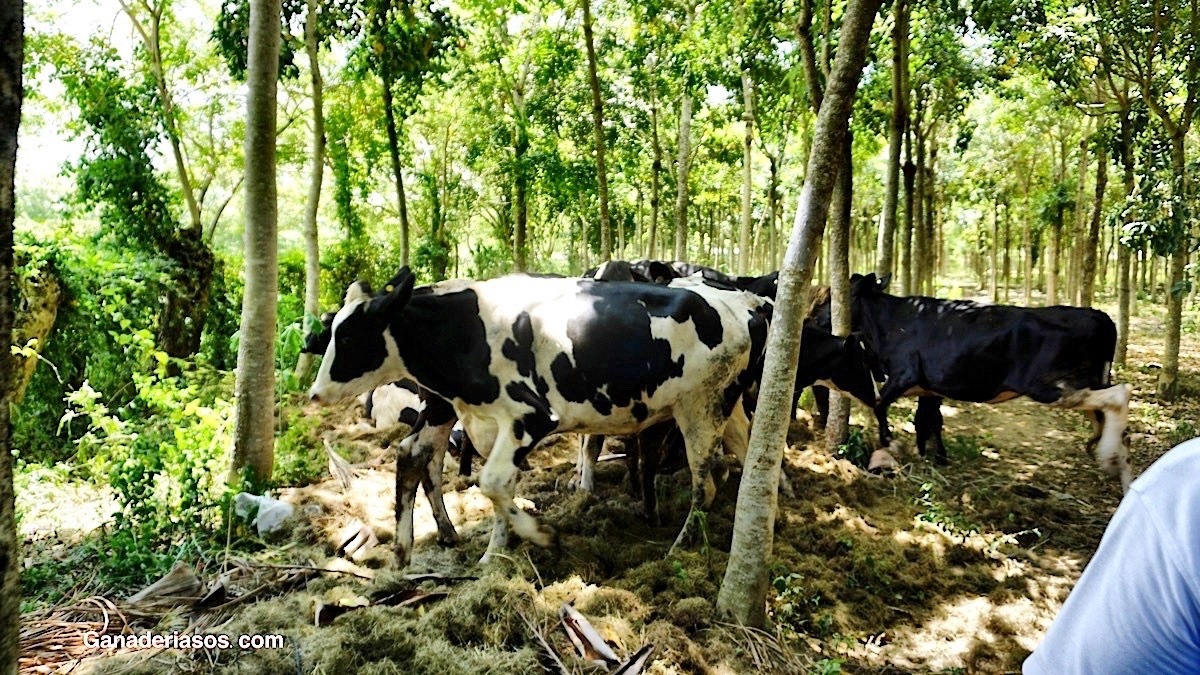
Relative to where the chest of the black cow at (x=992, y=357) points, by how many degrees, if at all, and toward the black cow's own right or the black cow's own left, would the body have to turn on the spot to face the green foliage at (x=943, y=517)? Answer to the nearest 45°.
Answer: approximately 90° to the black cow's own left

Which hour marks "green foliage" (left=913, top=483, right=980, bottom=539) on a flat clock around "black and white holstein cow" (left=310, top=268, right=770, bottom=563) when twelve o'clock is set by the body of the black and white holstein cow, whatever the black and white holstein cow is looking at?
The green foliage is roughly at 6 o'clock from the black and white holstein cow.

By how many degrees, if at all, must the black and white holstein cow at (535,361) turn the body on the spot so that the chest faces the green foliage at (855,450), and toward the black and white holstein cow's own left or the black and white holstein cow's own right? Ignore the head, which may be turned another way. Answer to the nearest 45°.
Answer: approximately 135° to the black and white holstein cow's own right

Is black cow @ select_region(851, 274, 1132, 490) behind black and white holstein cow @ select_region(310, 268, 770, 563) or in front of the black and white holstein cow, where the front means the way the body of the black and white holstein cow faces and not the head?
behind

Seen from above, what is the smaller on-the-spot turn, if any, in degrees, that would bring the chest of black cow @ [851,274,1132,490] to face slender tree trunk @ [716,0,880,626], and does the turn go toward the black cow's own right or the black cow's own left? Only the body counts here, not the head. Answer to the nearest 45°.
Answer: approximately 90° to the black cow's own left

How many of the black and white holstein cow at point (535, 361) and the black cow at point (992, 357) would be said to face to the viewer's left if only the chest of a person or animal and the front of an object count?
2

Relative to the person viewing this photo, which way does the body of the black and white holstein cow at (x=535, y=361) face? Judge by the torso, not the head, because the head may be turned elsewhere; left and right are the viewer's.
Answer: facing to the left of the viewer

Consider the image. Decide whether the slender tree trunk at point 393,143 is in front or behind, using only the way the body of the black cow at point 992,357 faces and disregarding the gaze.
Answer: in front

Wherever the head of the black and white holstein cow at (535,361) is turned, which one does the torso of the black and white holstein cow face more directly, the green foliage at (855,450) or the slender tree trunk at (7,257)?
the slender tree trunk

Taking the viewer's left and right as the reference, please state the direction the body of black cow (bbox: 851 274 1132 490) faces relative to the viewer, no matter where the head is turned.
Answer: facing to the left of the viewer

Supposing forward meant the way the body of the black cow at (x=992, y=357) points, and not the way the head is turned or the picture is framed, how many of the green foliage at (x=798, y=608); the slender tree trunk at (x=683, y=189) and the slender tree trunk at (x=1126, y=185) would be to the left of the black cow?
1

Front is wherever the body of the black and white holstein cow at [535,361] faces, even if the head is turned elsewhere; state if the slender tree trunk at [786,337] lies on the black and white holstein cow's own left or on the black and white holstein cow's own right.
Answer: on the black and white holstein cow's own left
